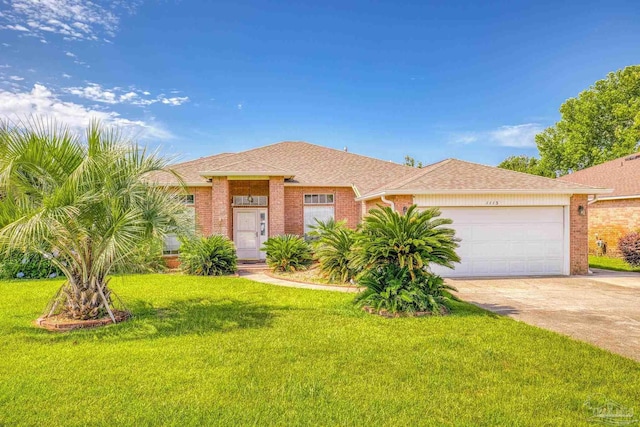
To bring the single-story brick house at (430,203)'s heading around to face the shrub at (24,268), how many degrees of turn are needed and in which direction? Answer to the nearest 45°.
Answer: approximately 90° to its right

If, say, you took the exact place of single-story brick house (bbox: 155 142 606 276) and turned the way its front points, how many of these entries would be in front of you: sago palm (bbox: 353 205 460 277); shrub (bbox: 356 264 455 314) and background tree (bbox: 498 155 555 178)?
2

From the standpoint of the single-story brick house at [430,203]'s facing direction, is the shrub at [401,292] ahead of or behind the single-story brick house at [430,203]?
ahead

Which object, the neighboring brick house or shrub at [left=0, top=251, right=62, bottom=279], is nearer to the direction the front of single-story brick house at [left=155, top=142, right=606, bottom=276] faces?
the shrub

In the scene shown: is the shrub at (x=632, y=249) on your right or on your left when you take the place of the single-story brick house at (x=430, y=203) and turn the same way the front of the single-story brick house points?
on your left

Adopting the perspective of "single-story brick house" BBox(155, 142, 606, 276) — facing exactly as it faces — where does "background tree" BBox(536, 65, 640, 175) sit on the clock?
The background tree is roughly at 7 o'clock from the single-story brick house.

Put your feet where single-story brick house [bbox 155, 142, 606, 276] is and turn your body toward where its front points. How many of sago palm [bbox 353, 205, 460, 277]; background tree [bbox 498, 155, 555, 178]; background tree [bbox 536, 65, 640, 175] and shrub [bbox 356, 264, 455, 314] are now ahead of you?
2

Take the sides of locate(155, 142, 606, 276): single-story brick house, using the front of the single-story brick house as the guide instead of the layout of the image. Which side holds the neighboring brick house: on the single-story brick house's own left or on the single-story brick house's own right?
on the single-story brick house's own left

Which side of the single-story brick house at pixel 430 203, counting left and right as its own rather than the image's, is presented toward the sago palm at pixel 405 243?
front

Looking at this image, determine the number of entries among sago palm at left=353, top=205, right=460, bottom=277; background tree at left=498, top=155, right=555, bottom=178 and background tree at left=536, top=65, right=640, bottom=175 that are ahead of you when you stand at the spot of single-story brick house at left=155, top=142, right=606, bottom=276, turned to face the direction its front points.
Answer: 1

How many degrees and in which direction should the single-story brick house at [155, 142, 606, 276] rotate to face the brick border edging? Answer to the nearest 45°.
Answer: approximately 45° to its right

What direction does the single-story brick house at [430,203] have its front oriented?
toward the camera
